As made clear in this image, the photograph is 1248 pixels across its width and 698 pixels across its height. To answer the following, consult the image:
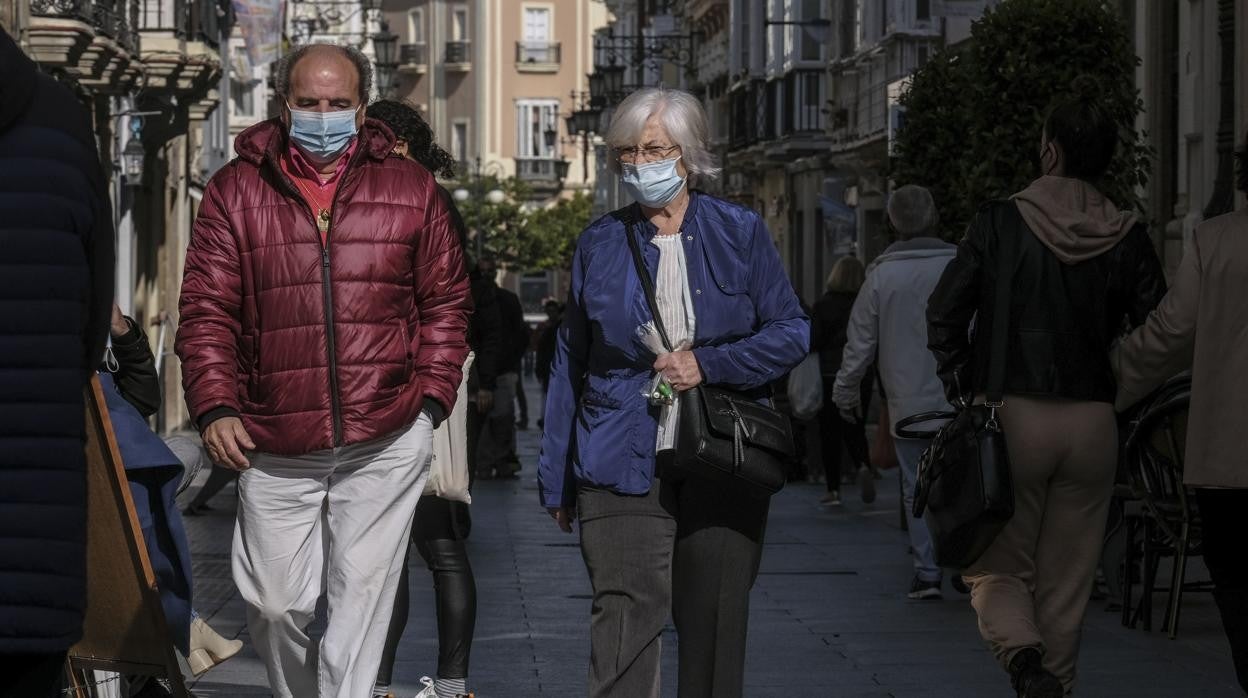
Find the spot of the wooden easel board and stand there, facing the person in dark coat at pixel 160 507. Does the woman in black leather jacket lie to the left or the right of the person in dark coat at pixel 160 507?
right

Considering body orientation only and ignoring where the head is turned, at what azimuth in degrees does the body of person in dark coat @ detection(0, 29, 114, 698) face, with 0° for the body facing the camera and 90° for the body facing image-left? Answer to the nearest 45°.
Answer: approximately 180°

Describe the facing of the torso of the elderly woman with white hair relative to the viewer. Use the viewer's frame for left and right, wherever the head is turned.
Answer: facing the viewer

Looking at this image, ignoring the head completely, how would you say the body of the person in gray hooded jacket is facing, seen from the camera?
away from the camera

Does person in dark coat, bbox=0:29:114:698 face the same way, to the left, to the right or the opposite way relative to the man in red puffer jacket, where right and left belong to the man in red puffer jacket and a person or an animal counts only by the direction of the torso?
the opposite way

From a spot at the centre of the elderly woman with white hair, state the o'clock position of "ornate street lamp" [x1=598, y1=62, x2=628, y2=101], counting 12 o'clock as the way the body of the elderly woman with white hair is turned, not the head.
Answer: The ornate street lamp is roughly at 6 o'clock from the elderly woman with white hair.

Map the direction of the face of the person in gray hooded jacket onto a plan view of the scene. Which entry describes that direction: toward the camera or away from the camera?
away from the camera

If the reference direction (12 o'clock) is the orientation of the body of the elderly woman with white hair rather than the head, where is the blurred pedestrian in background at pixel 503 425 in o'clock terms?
The blurred pedestrian in background is roughly at 6 o'clock from the elderly woman with white hair.

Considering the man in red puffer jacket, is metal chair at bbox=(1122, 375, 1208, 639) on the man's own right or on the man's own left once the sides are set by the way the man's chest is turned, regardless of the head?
on the man's own left

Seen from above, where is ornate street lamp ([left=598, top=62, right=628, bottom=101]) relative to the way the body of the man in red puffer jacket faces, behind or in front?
behind

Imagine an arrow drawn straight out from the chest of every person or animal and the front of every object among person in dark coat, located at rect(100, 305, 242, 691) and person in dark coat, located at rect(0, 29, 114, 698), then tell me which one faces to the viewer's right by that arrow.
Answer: person in dark coat, located at rect(100, 305, 242, 691)

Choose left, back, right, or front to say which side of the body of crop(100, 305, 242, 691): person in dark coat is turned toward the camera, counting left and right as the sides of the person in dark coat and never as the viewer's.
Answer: right

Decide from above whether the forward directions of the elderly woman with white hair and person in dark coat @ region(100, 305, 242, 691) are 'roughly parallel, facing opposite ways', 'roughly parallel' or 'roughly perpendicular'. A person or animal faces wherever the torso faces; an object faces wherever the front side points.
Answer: roughly perpendicular
